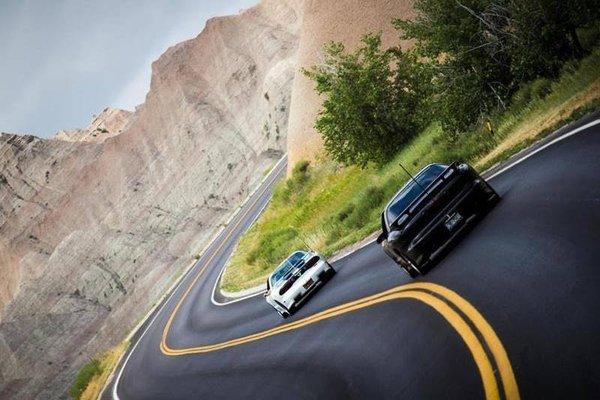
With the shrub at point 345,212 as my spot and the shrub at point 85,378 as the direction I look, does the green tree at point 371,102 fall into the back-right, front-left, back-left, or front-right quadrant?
back-right

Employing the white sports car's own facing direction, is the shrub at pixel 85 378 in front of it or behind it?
in front
